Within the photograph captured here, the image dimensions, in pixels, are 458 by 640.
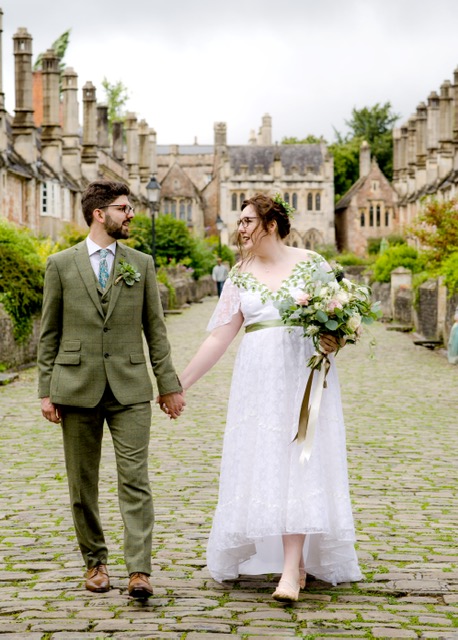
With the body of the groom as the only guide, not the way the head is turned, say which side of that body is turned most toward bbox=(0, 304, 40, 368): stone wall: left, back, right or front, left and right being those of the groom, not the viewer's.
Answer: back

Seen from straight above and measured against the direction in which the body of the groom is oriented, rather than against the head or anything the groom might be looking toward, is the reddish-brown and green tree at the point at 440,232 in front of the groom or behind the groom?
behind

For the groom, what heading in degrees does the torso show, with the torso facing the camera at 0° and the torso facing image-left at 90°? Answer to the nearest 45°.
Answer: approximately 0°

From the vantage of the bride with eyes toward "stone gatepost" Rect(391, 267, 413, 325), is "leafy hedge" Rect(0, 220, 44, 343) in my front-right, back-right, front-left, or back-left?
front-left

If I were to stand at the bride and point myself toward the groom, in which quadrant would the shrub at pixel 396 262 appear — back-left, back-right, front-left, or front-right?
back-right

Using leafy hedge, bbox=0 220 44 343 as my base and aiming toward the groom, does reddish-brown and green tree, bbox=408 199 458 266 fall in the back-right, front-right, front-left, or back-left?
back-left

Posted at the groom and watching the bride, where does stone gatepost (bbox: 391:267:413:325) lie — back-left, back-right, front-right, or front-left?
front-left

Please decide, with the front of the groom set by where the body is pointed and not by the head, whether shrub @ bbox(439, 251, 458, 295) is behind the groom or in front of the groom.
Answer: behind

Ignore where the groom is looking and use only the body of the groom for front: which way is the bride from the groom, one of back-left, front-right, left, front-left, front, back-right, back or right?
left

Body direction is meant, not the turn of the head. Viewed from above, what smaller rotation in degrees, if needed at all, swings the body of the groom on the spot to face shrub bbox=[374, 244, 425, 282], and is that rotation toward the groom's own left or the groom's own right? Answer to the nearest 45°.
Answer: approximately 180°

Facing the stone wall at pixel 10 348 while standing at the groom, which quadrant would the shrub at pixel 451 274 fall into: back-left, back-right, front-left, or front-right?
front-right
